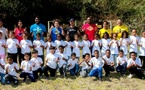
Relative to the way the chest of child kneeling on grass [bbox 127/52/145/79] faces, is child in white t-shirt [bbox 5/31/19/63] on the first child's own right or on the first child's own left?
on the first child's own right

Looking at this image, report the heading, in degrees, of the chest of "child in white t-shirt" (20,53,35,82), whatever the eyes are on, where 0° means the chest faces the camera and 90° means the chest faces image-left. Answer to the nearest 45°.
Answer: approximately 0°

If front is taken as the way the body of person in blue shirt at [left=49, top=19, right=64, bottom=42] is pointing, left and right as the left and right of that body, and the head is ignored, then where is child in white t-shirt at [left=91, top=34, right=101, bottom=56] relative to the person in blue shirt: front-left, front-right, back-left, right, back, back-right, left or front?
left

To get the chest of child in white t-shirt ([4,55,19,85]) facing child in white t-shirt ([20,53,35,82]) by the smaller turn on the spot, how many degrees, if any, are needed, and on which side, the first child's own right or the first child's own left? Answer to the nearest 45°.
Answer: approximately 90° to the first child's own left

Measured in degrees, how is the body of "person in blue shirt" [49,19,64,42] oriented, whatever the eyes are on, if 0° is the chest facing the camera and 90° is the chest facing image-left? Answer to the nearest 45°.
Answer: approximately 0°

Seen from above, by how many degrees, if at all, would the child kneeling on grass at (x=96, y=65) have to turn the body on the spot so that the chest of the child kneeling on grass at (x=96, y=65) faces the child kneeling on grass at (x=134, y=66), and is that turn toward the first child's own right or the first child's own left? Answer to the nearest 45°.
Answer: approximately 90° to the first child's own left

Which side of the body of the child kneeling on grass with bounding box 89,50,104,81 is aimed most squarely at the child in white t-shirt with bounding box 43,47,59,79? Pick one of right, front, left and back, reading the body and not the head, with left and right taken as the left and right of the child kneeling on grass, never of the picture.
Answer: right
